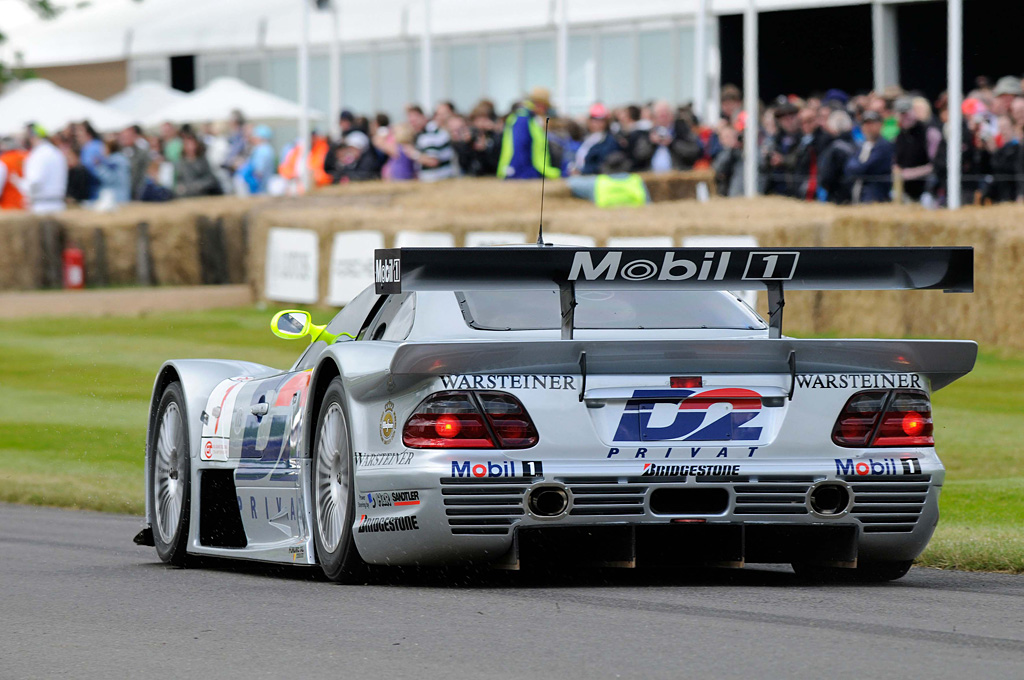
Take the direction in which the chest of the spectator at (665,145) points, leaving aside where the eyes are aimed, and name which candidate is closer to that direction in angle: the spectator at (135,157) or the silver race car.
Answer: the silver race car

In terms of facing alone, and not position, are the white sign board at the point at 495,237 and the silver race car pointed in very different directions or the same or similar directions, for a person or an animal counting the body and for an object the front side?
very different directions

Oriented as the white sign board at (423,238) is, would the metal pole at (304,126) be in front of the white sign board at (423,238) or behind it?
behind

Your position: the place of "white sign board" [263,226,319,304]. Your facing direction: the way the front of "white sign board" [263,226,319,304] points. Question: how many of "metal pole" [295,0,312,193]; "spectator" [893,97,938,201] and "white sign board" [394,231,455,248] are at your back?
1

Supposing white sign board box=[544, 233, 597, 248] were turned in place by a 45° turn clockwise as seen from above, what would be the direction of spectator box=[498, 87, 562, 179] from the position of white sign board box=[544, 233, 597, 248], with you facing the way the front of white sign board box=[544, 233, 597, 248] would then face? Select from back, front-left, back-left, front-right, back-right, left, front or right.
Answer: back-right

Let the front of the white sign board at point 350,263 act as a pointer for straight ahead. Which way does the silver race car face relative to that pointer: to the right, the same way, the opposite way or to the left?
the opposite way

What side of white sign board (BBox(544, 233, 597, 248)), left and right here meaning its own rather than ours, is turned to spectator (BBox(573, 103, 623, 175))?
back

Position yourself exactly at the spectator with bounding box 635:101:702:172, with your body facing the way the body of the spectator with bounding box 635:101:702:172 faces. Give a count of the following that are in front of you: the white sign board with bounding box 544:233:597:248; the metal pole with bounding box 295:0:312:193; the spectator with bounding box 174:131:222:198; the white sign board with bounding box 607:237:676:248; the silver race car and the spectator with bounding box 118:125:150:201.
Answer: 3

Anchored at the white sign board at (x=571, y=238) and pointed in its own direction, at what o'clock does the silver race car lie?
The silver race car is roughly at 12 o'clock from the white sign board.

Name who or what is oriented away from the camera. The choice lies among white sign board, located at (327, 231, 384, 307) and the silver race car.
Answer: the silver race car

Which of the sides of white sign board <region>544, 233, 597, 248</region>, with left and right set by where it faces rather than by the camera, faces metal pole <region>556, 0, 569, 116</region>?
back
